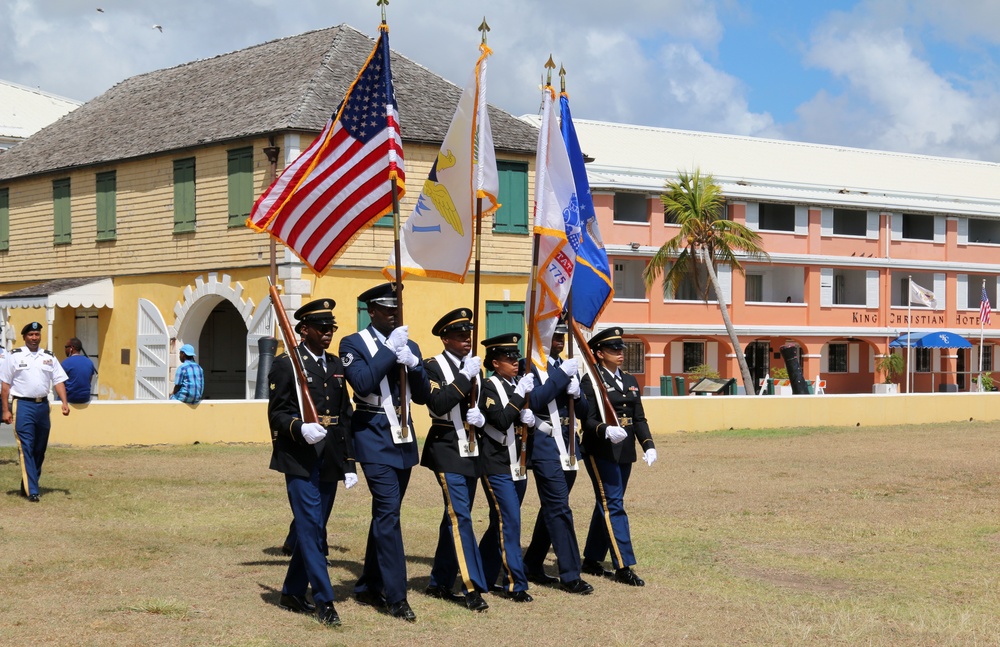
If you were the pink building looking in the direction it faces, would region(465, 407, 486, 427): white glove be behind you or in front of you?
in front

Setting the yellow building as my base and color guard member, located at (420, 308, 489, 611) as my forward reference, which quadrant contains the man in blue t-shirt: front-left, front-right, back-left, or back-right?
front-right

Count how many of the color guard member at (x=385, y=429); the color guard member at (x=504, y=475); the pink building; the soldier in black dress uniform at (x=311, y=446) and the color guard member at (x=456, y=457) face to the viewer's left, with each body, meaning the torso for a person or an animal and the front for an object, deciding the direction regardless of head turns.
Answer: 0

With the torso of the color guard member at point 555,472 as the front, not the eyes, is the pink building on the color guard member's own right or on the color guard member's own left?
on the color guard member's own left

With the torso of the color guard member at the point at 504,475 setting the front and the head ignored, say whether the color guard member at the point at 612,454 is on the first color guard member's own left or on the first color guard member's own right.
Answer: on the first color guard member's own left

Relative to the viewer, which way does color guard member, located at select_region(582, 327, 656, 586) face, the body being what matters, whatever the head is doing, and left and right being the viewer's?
facing the viewer and to the right of the viewer

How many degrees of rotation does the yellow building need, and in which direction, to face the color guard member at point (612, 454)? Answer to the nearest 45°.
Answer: approximately 45° to its left

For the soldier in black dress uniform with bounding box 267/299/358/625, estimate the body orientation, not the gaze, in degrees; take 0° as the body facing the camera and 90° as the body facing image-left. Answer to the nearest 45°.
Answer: approximately 315°

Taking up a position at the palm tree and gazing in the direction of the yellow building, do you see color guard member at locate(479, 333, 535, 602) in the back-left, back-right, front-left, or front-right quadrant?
front-left

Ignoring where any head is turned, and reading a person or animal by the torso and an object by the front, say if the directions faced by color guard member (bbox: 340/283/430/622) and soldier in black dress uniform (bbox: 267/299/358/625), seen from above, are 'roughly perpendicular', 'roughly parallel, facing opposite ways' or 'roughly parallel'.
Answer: roughly parallel

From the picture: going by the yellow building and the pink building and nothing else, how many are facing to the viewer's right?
0

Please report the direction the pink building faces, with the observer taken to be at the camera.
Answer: facing the viewer

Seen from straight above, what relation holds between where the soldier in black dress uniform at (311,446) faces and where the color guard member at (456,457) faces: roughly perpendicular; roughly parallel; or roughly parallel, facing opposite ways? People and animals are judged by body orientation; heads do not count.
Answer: roughly parallel
